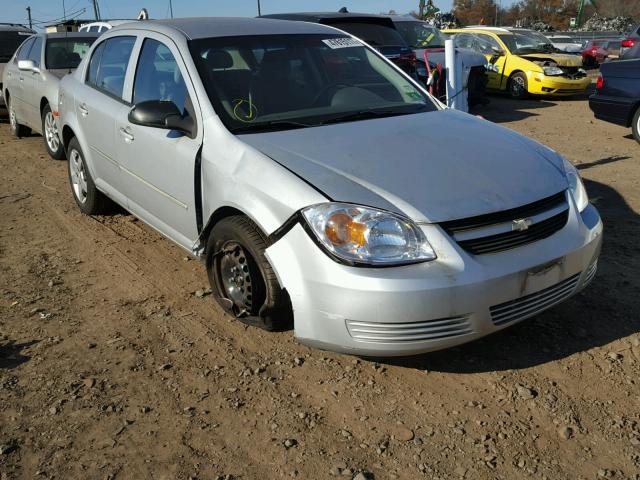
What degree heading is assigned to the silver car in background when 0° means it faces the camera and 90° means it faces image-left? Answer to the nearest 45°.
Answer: approximately 315°

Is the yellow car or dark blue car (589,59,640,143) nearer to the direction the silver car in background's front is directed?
the dark blue car

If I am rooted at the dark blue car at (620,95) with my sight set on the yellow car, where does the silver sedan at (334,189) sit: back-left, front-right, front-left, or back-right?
back-left

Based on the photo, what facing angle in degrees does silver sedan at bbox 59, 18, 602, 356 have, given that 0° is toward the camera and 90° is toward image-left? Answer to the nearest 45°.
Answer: approximately 315°

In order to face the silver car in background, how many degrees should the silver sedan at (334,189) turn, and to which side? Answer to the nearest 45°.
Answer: approximately 180°

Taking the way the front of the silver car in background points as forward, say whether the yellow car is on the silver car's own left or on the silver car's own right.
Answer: on the silver car's own left

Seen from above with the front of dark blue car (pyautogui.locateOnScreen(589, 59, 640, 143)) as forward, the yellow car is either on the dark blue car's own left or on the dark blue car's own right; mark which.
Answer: on the dark blue car's own left

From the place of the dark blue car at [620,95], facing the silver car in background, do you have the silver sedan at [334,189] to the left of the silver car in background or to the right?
left
